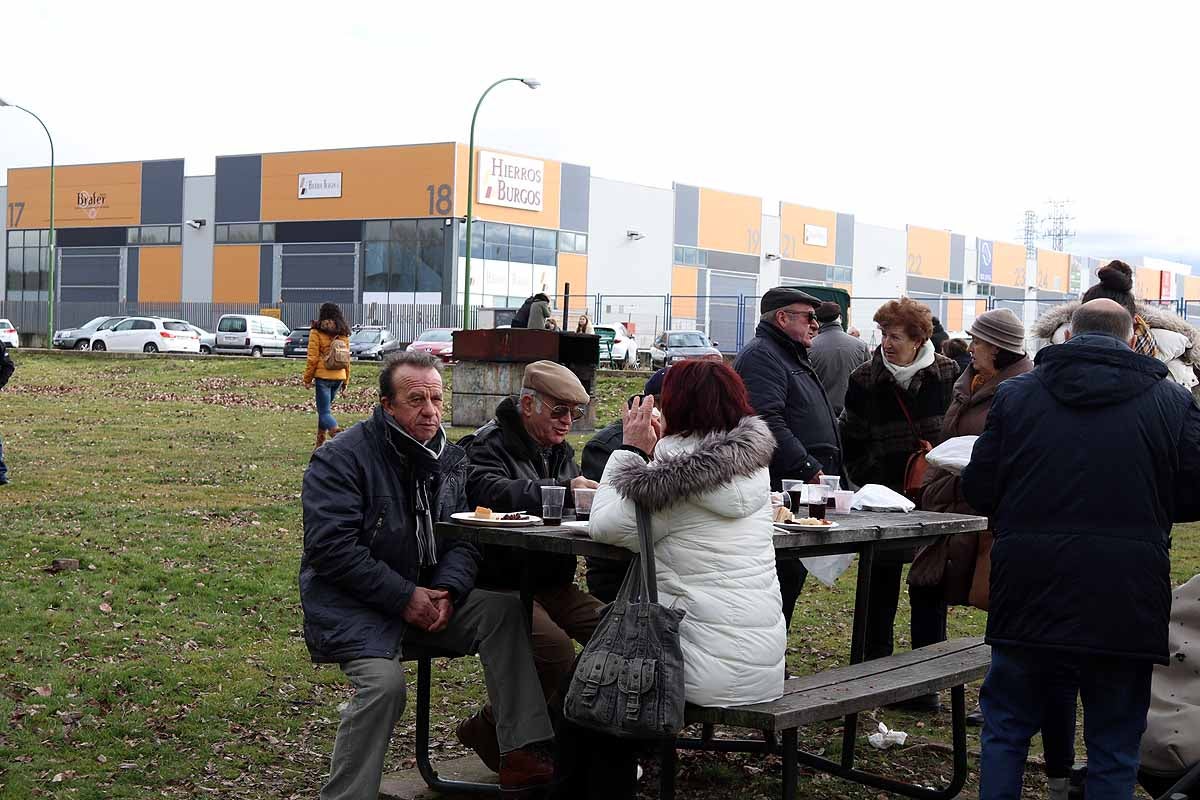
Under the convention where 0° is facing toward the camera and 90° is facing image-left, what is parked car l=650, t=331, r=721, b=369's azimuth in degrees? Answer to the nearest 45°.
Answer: approximately 315°

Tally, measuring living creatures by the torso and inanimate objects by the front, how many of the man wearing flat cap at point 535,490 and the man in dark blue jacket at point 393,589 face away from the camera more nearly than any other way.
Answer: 0

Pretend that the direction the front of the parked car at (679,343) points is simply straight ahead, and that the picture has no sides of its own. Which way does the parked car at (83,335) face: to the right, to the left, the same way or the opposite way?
to the right

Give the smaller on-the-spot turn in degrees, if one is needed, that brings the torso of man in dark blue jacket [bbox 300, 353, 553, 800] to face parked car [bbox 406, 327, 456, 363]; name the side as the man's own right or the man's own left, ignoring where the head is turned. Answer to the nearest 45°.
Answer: approximately 135° to the man's own left

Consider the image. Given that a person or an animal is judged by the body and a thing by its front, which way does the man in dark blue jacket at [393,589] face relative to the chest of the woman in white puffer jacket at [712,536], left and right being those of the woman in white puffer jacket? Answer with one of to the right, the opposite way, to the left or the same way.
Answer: the opposite way

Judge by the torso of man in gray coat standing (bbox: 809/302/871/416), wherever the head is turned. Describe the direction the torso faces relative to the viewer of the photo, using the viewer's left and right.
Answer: facing away from the viewer

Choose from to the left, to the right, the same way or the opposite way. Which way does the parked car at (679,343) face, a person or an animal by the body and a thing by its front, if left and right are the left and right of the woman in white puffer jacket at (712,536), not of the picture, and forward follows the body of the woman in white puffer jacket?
the opposite way

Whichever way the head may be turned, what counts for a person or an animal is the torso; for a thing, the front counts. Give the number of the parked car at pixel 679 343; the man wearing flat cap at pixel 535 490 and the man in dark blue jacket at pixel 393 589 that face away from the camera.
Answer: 0

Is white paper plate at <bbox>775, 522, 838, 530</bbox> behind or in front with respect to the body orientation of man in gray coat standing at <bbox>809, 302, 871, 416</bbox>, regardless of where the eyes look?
behind

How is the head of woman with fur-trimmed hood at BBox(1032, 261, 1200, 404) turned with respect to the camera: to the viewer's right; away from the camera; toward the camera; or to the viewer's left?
away from the camera

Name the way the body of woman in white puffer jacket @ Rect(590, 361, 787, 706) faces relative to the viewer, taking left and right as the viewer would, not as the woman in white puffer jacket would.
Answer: facing away from the viewer and to the left of the viewer

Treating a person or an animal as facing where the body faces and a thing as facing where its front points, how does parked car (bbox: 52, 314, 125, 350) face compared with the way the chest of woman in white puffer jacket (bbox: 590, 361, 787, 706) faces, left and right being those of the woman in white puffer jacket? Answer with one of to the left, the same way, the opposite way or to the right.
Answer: to the left

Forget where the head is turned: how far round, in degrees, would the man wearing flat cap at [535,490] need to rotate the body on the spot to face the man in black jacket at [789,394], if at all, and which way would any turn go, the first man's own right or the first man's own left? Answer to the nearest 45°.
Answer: approximately 90° to the first man's own left

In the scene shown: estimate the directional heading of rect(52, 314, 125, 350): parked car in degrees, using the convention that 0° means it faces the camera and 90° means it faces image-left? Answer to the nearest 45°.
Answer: approximately 45°

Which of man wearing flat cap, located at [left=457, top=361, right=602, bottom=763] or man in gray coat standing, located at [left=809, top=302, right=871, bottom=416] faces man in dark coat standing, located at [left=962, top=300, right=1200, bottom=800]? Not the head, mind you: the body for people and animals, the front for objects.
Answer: the man wearing flat cap
